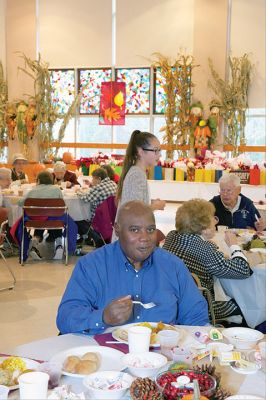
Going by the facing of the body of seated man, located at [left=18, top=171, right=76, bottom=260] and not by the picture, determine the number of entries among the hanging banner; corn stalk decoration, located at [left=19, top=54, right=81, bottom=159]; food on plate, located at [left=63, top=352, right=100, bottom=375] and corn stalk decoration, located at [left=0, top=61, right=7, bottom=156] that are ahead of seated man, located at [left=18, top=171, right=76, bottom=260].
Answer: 3

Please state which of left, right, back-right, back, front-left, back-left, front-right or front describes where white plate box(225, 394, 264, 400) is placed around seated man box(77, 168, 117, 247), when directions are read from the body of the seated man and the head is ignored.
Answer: left

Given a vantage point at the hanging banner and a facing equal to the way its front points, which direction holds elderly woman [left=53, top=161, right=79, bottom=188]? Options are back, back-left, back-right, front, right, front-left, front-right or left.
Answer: front

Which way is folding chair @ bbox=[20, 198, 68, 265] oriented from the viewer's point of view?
away from the camera

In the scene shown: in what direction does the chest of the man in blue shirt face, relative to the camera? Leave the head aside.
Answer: toward the camera

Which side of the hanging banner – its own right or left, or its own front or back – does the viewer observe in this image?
front

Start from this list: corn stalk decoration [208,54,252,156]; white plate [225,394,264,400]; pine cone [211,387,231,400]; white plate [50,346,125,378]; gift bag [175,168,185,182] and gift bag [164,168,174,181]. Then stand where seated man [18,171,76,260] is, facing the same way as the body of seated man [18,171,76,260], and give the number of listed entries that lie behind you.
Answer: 3

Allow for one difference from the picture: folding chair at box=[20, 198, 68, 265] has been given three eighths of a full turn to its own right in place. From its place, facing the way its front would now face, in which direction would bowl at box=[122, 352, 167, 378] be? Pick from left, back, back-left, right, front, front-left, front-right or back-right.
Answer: front-right

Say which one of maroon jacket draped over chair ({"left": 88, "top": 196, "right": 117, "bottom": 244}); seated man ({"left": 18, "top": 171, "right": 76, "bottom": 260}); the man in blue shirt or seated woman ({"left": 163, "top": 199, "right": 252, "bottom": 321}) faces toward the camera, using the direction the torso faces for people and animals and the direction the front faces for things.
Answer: the man in blue shirt

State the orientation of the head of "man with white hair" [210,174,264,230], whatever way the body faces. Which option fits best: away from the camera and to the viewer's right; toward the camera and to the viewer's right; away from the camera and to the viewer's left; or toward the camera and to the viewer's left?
toward the camera and to the viewer's left

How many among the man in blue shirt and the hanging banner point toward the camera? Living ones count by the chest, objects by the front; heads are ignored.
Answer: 2
